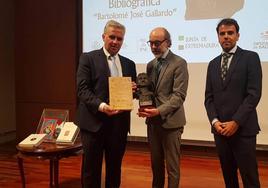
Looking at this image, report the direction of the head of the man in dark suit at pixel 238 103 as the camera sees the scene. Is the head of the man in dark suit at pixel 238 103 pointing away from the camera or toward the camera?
toward the camera

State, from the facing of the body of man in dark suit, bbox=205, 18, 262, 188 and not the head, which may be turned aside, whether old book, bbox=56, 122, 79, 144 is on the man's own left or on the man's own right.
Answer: on the man's own right

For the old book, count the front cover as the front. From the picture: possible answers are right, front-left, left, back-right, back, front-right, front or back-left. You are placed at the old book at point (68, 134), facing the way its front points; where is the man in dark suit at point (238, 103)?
front-left

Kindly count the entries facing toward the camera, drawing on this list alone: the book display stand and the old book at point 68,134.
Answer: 2

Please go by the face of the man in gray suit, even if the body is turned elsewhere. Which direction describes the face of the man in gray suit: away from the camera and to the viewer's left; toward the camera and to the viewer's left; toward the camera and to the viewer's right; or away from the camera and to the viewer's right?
toward the camera and to the viewer's left

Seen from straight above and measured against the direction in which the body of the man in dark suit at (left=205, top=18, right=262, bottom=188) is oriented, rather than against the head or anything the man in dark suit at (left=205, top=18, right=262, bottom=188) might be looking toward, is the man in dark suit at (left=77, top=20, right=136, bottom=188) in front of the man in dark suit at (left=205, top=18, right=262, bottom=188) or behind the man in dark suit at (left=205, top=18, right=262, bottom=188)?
in front

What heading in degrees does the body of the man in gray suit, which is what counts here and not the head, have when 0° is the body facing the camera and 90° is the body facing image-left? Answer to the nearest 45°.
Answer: approximately 45°

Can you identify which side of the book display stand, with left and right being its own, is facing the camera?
front

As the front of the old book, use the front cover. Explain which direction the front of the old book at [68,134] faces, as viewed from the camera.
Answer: facing the viewer
